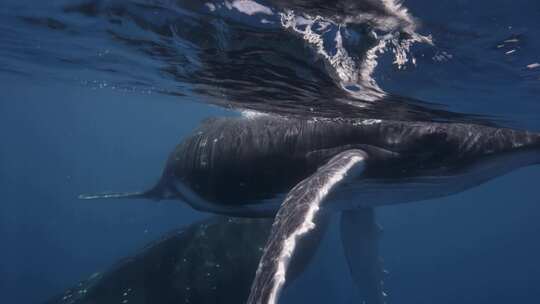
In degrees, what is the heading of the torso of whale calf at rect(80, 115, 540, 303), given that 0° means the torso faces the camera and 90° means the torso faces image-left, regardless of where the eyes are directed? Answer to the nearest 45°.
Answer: approximately 270°
